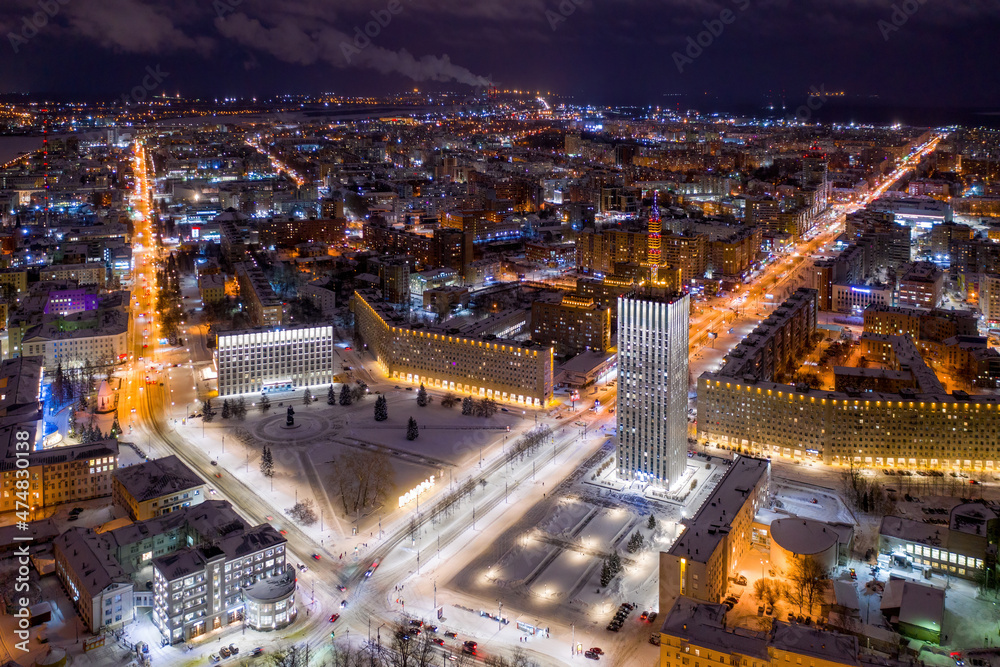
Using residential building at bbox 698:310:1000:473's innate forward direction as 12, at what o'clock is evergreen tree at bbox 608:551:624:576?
The evergreen tree is roughly at 1 o'clock from the residential building.

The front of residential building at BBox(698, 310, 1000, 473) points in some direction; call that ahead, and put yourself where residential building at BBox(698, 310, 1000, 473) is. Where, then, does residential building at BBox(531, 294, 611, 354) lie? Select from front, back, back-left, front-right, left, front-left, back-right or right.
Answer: back-right

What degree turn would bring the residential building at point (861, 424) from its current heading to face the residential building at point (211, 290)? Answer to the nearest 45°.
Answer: approximately 90° to its right

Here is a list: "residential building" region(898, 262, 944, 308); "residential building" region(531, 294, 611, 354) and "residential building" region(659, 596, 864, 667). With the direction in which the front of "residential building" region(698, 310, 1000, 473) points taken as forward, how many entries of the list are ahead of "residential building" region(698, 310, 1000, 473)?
1

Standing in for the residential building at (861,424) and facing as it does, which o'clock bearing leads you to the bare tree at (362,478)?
The bare tree is roughly at 2 o'clock from the residential building.

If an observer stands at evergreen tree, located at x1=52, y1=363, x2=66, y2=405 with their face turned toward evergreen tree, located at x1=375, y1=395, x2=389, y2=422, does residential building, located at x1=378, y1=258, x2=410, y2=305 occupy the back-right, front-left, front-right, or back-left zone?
front-left

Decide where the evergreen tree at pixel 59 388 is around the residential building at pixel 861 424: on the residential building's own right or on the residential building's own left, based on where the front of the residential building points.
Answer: on the residential building's own right

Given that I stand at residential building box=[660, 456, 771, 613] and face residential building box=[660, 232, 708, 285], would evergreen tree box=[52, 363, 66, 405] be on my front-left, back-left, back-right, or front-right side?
front-left

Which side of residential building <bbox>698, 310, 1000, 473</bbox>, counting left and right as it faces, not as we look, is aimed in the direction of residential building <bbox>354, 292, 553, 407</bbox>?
right

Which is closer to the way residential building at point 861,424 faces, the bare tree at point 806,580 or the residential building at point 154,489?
the bare tree

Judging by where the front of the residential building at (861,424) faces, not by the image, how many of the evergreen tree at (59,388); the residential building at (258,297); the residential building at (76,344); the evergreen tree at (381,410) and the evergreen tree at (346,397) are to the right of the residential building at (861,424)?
5

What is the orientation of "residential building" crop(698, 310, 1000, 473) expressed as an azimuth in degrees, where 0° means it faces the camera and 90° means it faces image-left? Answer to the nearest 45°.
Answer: approximately 0°

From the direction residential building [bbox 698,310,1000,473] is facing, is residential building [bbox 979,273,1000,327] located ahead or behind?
behind

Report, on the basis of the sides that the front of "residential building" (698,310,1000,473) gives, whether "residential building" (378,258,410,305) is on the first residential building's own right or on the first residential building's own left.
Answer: on the first residential building's own right

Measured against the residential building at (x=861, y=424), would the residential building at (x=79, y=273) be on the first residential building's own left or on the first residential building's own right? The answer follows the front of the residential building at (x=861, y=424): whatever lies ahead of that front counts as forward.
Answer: on the first residential building's own right

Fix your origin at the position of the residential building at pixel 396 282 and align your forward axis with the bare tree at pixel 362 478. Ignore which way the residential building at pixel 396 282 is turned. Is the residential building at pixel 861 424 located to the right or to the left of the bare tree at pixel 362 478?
left

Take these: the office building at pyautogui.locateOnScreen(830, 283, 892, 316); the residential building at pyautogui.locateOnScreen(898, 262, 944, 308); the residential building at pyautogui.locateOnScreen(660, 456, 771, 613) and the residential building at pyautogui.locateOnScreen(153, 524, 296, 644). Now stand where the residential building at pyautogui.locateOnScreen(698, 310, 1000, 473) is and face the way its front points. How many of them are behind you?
2

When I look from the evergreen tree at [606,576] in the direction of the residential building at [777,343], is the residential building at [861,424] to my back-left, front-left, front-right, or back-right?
front-right

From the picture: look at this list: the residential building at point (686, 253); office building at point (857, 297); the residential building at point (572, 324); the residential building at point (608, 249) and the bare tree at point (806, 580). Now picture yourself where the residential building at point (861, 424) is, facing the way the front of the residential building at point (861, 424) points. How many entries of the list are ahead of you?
1

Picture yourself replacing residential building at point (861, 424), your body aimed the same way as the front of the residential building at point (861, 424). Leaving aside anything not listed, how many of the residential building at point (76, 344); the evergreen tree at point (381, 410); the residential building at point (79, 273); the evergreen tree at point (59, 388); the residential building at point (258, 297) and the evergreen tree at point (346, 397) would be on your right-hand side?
6
